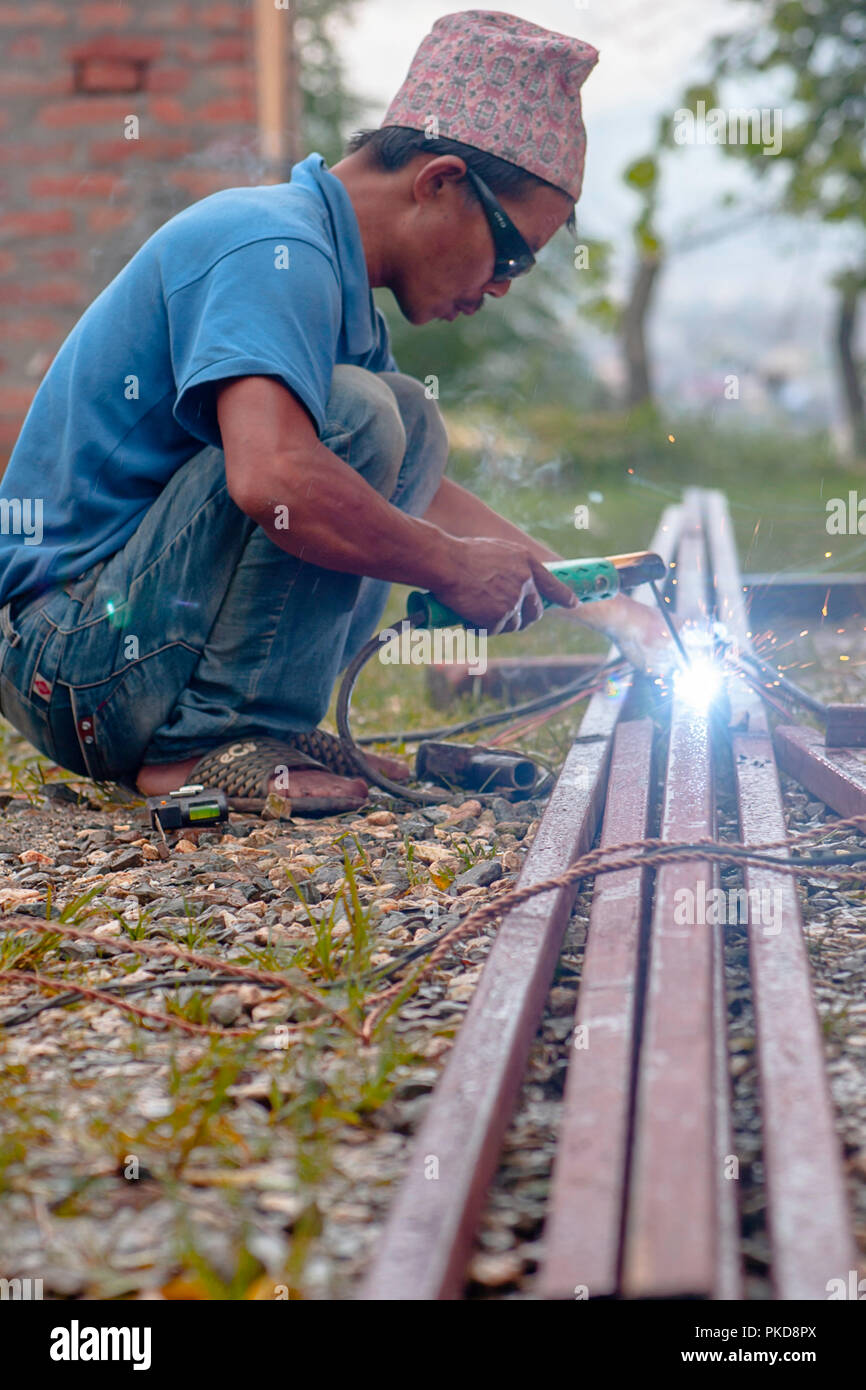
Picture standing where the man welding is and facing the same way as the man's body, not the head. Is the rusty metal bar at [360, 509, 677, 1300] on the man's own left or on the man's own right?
on the man's own right

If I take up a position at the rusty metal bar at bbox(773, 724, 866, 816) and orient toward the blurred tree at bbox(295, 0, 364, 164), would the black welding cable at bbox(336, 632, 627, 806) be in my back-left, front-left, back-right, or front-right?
front-left

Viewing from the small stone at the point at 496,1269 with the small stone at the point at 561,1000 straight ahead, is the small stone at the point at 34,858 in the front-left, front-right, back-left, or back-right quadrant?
front-left

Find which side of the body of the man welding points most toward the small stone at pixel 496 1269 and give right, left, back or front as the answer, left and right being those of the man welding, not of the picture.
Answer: right

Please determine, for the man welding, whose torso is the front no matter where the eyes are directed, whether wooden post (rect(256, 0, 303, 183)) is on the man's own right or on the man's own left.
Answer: on the man's own left

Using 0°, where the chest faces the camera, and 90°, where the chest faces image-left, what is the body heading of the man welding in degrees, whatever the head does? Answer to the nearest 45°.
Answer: approximately 270°

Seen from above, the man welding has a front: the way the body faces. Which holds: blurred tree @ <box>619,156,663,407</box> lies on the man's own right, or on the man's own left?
on the man's own left

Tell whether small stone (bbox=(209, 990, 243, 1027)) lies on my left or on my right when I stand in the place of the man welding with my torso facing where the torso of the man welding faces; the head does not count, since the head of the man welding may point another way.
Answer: on my right

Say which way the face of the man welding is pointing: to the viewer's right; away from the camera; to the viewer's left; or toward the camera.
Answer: to the viewer's right
